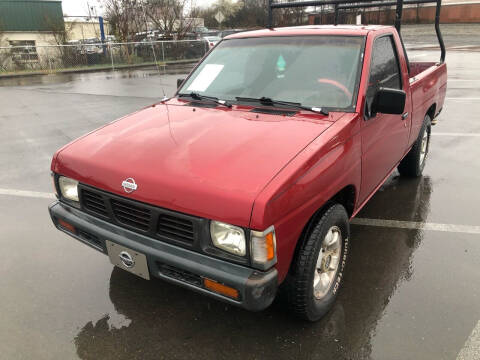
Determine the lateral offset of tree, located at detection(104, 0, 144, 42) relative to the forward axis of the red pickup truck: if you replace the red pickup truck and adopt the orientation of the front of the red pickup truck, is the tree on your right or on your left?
on your right

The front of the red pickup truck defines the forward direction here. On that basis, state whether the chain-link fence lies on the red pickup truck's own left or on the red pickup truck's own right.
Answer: on the red pickup truck's own right

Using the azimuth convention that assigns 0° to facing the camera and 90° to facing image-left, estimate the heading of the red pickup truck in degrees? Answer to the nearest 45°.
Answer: approximately 45°

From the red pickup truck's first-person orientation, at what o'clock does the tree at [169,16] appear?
The tree is roughly at 4 o'clock from the red pickup truck.
